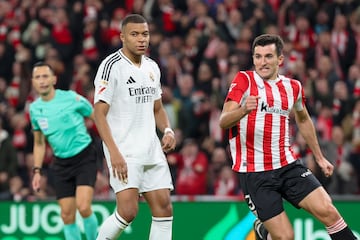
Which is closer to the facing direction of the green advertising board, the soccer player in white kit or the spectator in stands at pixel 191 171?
the soccer player in white kit

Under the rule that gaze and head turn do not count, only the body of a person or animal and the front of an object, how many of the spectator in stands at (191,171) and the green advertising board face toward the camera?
2

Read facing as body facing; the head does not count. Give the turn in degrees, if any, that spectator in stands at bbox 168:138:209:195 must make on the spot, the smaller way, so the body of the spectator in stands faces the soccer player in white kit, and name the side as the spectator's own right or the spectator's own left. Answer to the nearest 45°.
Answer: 0° — they already face them

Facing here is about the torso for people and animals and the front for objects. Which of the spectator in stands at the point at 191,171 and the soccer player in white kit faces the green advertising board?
the spectator in stands

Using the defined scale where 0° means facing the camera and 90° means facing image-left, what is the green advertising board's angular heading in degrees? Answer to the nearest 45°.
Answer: approximately 0°
